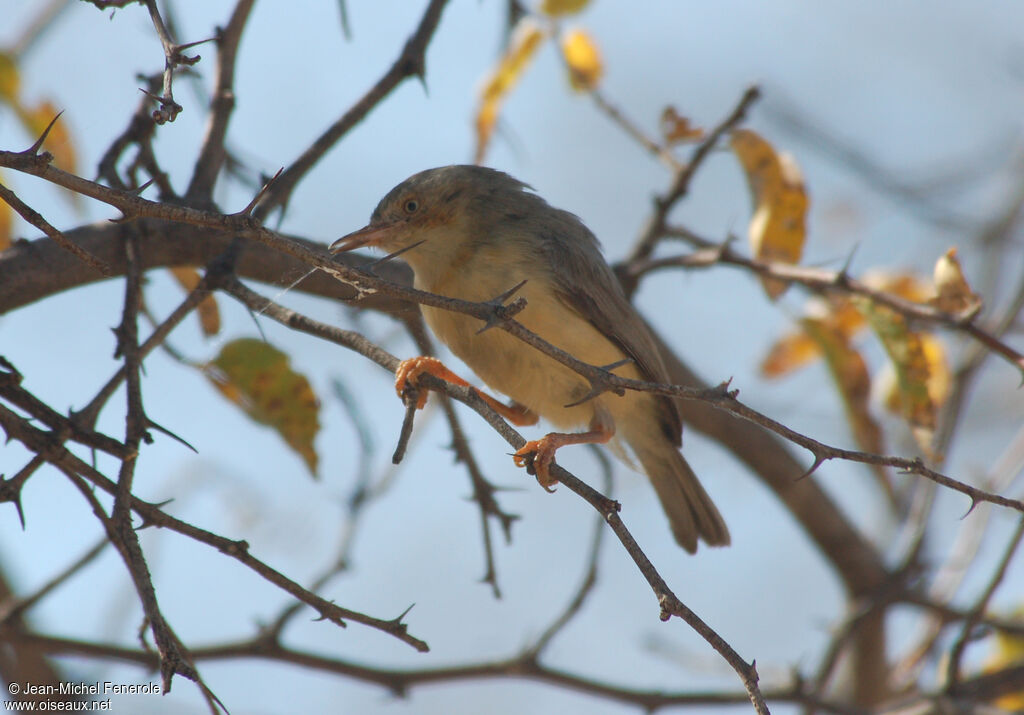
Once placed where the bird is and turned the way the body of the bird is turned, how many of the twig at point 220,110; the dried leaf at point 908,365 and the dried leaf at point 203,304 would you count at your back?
1

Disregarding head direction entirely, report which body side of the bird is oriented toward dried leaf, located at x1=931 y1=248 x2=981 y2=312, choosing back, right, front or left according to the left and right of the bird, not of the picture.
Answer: back

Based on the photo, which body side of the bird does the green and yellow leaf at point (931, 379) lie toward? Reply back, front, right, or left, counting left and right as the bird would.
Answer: back

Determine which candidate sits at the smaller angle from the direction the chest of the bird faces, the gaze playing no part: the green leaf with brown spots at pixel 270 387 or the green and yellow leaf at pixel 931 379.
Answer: the green leaf with brown spots

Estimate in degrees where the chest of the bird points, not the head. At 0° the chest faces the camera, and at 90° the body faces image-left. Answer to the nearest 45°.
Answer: approximately 90°

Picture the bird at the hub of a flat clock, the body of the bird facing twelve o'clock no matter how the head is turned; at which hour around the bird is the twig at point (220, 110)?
The twig is roughly at 1 o'clock from the bird.

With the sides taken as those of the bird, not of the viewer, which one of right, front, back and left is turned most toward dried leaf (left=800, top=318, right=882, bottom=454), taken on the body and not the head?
back

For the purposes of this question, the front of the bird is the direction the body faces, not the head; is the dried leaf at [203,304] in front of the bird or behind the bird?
in front
